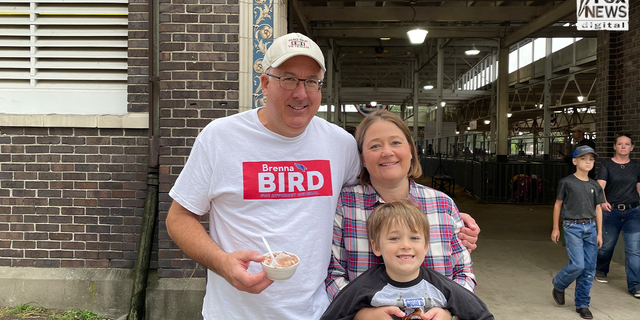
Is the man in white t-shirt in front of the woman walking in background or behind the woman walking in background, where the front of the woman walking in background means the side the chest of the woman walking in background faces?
in front

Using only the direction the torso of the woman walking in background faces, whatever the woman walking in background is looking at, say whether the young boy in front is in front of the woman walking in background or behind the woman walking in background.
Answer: in front

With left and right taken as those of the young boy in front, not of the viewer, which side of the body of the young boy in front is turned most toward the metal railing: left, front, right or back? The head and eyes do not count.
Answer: back

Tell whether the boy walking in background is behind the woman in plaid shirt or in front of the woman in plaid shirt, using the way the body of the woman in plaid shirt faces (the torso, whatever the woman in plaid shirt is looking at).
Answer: behind

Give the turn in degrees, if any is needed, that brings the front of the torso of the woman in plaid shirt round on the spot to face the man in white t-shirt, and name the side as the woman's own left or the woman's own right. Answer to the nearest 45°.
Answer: approximately 45° to the woman's own right

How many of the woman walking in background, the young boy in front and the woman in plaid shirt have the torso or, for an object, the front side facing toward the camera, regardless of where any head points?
3

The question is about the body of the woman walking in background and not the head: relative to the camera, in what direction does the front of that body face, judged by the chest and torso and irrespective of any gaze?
toward the camera

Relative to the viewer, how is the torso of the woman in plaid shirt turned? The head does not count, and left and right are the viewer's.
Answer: facing the viewer

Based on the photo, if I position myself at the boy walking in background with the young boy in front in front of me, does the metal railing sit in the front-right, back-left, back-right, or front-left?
back-right

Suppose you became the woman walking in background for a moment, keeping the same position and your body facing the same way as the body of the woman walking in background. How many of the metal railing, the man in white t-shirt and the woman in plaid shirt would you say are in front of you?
2
